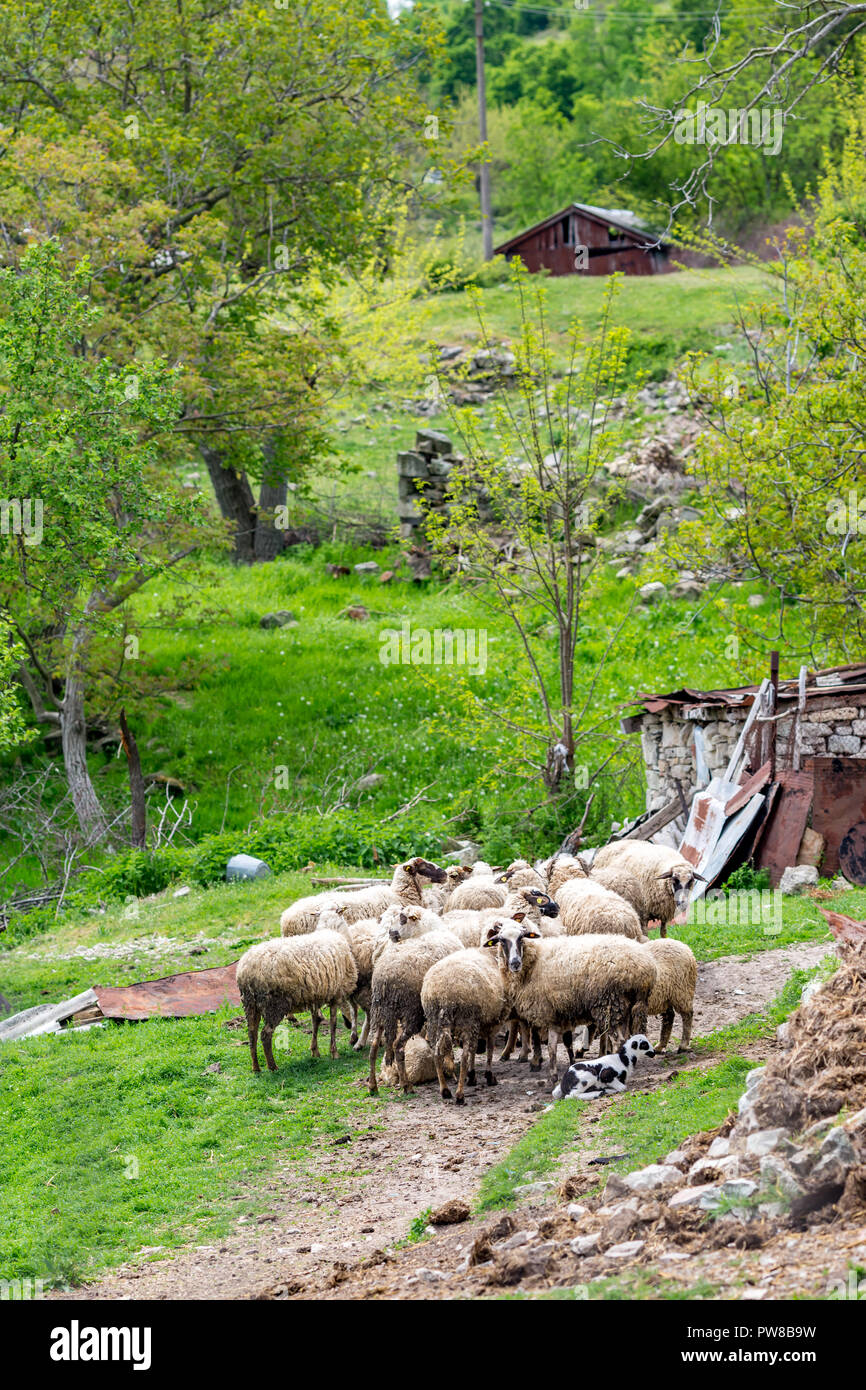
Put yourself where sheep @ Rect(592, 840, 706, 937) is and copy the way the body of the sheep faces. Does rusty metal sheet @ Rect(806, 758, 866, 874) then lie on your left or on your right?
on your left

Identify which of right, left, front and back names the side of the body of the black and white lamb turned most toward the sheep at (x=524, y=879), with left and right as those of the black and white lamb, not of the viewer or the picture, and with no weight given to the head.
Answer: left

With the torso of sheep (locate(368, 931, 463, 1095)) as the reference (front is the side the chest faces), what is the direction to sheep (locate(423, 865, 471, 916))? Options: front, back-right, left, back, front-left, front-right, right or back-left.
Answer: front-left

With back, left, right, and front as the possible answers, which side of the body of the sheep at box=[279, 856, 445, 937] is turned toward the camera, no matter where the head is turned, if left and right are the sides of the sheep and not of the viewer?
right

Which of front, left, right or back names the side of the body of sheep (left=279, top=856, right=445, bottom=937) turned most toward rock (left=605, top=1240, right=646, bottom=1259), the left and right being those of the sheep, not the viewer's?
right

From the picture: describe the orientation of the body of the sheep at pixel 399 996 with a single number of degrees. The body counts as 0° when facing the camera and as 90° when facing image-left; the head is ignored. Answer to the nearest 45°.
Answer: approximately 225°

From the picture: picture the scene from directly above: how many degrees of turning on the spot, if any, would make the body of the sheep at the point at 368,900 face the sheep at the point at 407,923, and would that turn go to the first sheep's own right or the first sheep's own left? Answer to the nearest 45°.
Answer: approximately 90° to the first sheep's own right

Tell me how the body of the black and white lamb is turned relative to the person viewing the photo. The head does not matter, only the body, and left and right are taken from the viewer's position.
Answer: facing to the right of the viewer

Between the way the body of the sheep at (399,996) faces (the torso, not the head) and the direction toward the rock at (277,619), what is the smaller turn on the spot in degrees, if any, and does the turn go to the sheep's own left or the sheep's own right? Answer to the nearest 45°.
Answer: approximately 45° to the sheep's own left

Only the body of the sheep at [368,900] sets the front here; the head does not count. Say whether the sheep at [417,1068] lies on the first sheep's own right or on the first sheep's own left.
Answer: on the first sheep's own right

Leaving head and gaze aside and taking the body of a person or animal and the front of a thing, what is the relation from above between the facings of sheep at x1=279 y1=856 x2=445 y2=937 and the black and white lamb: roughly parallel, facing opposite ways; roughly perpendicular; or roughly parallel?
roughly parallel
